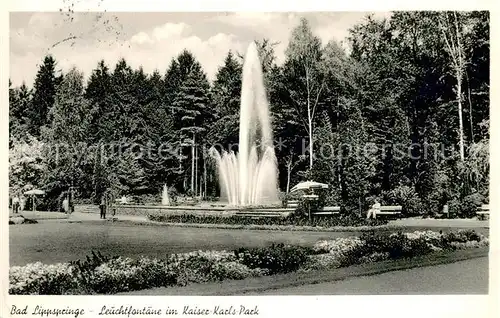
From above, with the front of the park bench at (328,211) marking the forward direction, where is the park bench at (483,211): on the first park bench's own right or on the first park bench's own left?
on the first park bench's own left

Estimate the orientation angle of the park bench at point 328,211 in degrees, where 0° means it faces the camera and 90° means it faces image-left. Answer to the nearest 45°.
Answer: approximately 45°

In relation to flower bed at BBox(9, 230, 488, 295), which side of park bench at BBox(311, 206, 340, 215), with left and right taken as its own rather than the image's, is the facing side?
front

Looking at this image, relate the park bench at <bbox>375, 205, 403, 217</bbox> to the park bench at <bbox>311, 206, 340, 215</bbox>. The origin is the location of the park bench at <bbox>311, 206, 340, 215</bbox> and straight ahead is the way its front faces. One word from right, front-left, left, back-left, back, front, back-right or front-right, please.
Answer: back-left
